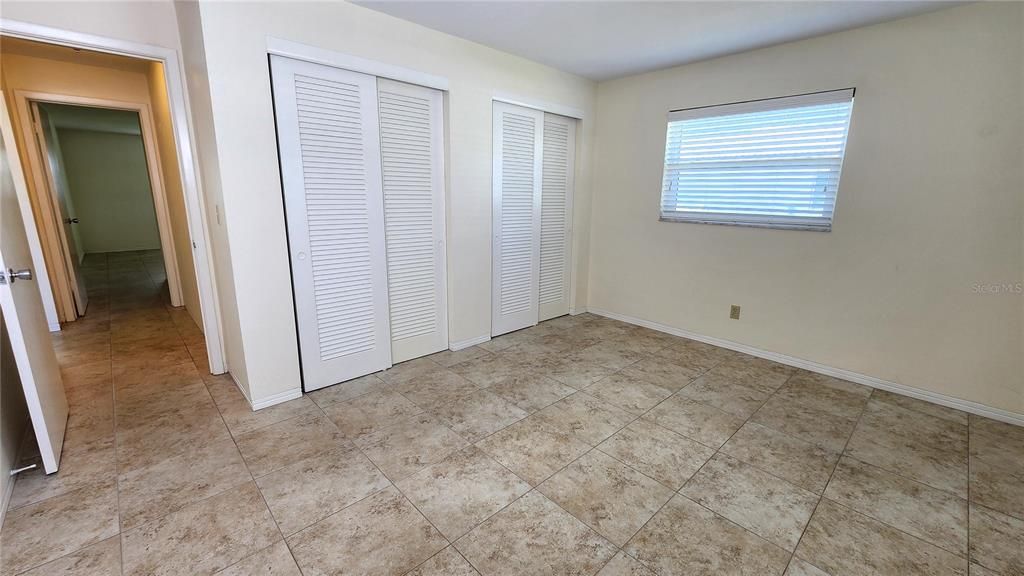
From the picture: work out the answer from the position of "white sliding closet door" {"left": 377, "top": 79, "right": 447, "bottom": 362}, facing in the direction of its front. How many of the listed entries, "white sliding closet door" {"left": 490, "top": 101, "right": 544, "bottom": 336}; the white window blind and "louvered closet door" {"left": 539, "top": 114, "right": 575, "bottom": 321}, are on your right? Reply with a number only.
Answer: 0

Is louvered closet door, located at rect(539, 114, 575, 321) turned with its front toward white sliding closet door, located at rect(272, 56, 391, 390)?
no

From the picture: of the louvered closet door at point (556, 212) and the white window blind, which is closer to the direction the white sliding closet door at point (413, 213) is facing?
the white window blind

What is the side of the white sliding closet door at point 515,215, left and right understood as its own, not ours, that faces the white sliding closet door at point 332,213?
right

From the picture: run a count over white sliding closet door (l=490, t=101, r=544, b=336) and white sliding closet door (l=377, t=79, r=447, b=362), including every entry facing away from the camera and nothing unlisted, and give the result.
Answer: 0

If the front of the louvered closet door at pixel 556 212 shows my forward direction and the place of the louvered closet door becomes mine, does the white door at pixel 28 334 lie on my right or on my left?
on my right

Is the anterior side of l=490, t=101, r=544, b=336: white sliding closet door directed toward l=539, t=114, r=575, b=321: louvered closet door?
no

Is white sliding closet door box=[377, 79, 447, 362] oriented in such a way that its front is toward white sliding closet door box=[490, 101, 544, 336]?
no

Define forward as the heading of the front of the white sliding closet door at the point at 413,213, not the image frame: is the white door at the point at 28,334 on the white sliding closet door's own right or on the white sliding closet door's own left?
on the white sliding closet door's own right

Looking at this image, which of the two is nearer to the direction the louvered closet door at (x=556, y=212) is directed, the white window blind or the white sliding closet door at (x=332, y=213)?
the white window blind

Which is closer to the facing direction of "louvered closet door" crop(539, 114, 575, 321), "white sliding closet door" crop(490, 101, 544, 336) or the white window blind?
the white window blind

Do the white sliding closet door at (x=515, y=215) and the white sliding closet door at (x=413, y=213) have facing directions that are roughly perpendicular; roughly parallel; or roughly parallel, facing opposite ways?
roughly parallel

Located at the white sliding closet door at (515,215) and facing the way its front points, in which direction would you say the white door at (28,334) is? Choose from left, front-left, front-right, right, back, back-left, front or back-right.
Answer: right

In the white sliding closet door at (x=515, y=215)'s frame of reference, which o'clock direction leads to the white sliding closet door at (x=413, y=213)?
the white sliding closet door at (x=413, y=213) is roughly at 3 o'clock from the white sliding closet door at (x=515, y=215).

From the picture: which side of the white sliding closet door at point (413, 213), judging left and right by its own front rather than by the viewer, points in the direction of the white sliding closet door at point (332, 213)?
right

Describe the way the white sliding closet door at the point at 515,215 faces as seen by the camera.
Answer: facing the viewer and to the right of the viewer

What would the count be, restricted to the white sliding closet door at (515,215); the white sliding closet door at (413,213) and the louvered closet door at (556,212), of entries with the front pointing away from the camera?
0

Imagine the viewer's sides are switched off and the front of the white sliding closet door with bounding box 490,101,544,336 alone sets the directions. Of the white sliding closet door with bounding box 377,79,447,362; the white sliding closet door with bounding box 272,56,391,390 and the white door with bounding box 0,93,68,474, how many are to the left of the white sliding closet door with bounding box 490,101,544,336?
0
